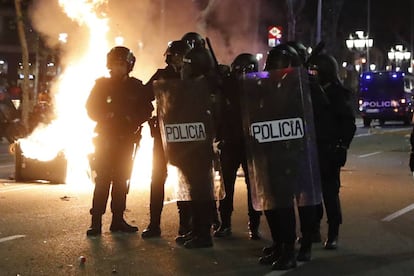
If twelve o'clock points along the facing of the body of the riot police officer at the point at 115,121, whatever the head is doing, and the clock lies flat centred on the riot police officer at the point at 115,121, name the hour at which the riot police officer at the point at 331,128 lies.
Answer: the riot police officer at the point at 331,128 is roughly at 10 o'clock from the riot police officer at the point at 115,121.

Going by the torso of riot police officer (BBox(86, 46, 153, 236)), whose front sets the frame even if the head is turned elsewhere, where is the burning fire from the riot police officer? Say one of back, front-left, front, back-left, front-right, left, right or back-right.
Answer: back

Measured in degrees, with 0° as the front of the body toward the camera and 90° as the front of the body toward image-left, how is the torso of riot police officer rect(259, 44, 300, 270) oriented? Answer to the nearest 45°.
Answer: approximately 45°

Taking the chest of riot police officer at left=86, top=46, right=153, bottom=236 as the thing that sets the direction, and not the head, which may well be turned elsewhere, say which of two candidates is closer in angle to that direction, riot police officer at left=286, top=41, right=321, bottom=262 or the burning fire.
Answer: the riot police officer

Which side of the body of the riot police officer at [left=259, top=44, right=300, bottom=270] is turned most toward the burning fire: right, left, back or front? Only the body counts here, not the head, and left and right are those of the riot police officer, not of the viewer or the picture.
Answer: right

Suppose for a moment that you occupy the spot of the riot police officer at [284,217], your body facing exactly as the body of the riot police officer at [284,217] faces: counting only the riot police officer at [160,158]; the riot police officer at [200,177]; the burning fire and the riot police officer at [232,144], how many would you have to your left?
0

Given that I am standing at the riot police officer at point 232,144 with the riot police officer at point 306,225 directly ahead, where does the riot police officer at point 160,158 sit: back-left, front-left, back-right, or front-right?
back-right

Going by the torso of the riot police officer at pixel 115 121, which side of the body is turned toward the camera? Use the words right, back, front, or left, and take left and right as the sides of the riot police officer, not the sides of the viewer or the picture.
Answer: front

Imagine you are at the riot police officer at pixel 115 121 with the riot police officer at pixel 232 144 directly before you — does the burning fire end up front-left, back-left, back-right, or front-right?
back-left

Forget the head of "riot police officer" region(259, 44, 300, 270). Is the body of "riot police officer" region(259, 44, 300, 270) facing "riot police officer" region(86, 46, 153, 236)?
no

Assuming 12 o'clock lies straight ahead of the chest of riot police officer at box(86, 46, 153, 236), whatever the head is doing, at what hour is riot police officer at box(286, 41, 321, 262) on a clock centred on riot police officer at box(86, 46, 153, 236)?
riot police officer at box(286, 41, 321, 262) is roughly at 10 o'clock from riot police officer at box(86, 46, 153, 236).

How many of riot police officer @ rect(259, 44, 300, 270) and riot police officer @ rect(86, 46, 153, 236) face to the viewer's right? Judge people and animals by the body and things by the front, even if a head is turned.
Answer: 0

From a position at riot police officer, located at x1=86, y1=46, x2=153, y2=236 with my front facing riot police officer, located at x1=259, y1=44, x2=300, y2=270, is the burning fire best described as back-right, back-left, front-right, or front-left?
back-left

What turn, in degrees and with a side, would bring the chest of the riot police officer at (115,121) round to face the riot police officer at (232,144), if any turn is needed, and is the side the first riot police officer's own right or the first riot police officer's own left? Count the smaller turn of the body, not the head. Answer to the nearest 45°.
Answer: approximately 90° to the first riot police officer's own left
